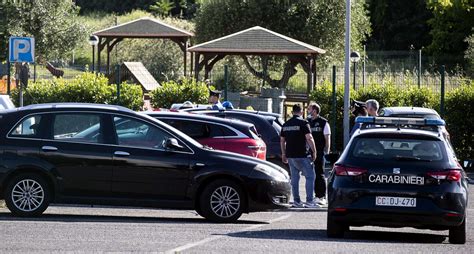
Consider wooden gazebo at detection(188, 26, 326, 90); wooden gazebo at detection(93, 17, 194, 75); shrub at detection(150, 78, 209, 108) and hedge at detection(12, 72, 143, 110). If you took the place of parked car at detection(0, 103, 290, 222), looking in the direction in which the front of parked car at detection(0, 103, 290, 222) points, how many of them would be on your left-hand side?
4

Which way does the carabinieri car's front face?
away from the camera

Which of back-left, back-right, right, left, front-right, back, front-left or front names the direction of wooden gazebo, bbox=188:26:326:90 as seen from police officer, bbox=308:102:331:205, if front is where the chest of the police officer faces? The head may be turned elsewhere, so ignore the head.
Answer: back-right

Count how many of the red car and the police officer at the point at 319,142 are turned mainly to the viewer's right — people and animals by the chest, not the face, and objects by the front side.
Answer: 0

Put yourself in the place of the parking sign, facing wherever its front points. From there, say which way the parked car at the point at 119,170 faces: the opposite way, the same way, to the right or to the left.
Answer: to the left

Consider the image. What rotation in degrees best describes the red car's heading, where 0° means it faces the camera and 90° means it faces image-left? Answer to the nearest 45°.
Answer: approximately 135°

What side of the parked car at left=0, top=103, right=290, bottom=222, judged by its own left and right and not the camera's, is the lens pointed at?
right

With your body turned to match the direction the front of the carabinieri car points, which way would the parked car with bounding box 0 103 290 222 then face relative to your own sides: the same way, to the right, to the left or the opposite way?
to the right

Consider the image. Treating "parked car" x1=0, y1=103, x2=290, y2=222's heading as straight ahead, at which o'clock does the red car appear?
The red car is roughly at 10 o'clock from the parked car.

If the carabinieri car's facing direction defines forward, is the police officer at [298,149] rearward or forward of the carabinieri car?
forward

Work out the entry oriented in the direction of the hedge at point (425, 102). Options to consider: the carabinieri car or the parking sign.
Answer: the carabinieri car

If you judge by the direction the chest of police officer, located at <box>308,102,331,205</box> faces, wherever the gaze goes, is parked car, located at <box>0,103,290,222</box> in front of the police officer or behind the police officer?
in front

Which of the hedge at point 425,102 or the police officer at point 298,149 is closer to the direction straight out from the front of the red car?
the hedge

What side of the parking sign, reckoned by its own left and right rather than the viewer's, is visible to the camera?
front

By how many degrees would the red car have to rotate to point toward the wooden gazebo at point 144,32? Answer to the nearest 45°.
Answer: approximately 45° to its right

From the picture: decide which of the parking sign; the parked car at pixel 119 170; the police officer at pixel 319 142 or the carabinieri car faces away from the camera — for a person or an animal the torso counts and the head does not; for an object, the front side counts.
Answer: the carabinieri car

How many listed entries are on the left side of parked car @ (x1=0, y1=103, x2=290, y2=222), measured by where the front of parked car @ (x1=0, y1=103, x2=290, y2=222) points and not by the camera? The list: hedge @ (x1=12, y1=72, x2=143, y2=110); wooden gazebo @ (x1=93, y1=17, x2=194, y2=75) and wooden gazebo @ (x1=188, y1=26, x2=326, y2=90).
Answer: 3

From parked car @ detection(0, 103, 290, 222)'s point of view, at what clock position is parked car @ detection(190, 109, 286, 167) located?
parked car @ detection(190, 109, 286, 167) is roughly at 10 o'clock from parked car @ detection(0, 103, 290, 222).

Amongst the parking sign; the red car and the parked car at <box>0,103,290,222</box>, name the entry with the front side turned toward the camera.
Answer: the parking sign
